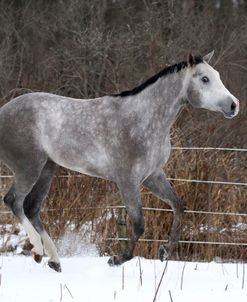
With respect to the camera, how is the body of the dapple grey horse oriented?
to the viewer's right
